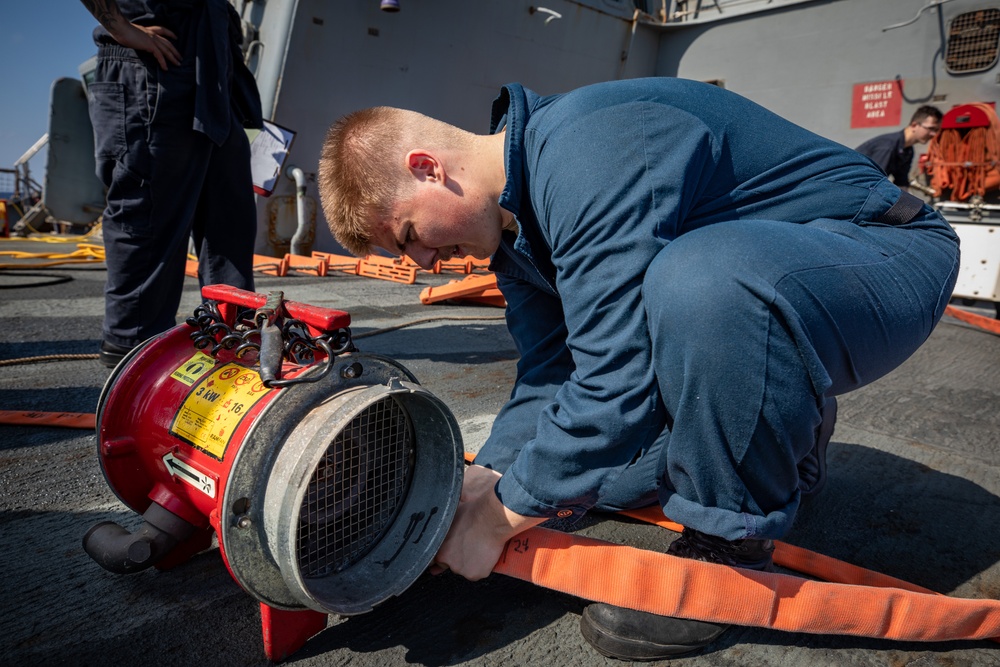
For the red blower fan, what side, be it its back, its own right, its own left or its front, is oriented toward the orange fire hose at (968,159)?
left

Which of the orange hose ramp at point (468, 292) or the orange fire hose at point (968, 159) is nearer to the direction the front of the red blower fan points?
the orange fire hose

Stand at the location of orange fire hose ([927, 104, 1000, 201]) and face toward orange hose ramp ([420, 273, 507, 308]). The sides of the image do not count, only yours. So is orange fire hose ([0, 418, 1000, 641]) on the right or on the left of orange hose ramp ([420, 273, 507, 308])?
left

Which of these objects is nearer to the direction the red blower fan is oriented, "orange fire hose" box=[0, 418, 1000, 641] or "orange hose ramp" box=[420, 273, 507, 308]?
the orange fire hose

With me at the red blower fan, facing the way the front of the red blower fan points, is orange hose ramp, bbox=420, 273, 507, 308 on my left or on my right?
on my left

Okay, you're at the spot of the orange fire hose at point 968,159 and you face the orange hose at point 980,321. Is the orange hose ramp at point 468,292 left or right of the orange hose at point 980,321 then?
right

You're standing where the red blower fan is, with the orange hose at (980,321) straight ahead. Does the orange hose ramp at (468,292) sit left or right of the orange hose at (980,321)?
left

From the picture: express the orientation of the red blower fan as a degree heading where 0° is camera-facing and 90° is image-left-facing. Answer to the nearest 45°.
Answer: approximately 315°
